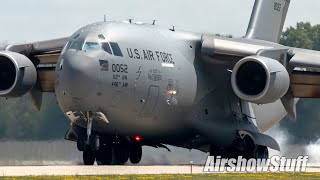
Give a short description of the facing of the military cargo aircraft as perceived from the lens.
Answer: facing the viewer and to the left of the viewer
